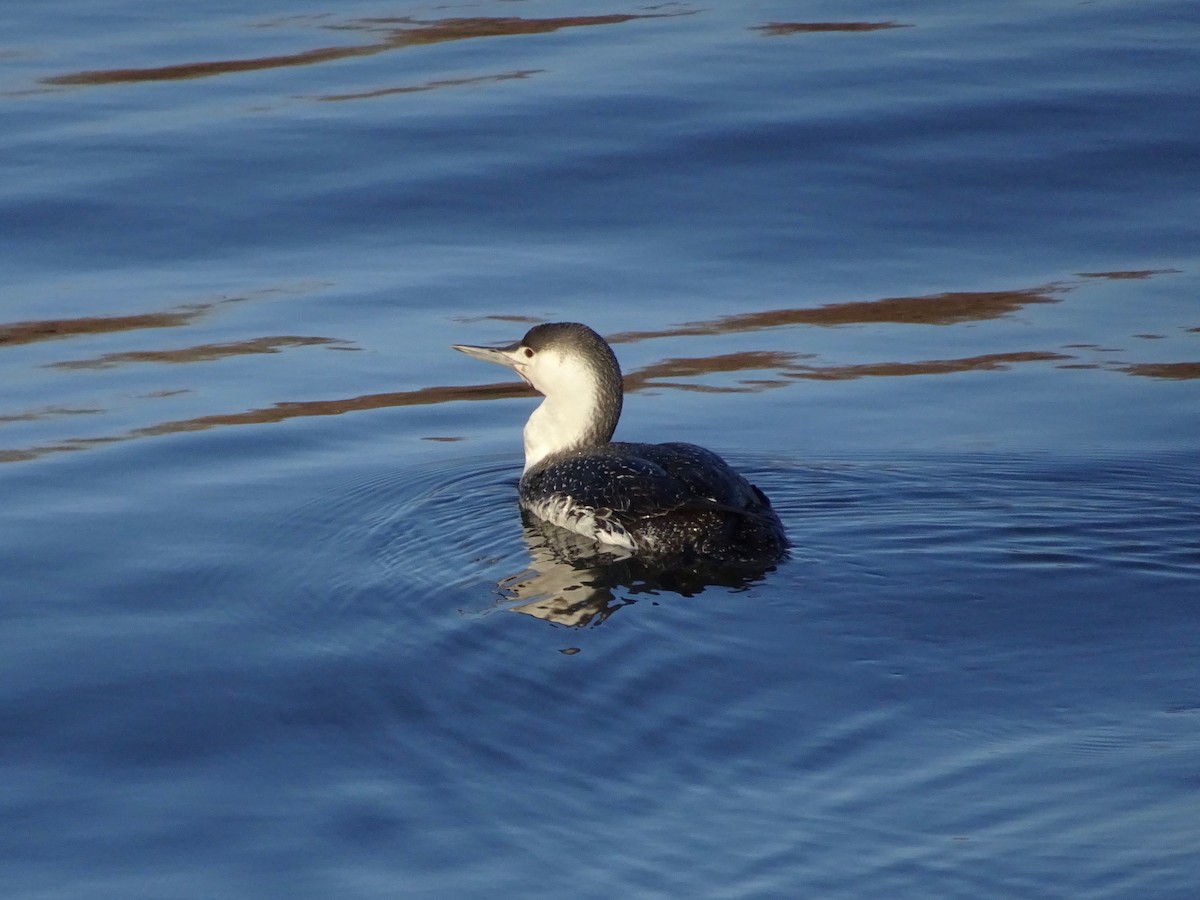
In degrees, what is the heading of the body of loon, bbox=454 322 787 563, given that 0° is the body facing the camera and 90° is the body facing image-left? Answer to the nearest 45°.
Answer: approximately 135°
